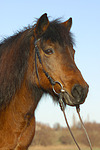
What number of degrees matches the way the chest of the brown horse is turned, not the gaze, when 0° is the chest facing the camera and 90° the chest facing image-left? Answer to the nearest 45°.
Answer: approximately 315°
